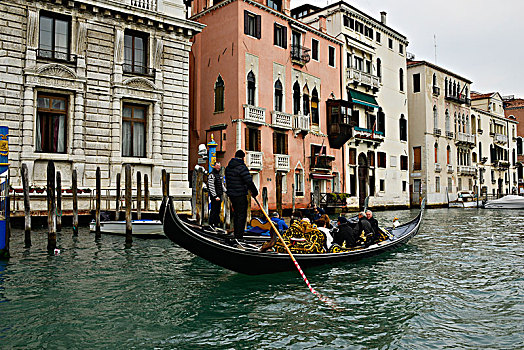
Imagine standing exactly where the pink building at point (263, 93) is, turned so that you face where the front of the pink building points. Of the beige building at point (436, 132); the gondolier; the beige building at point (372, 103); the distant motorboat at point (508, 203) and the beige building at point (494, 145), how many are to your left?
4

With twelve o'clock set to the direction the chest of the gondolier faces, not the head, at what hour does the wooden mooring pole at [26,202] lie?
The wooden mooring pole is roughly at 8 o'clock from the gondolier.

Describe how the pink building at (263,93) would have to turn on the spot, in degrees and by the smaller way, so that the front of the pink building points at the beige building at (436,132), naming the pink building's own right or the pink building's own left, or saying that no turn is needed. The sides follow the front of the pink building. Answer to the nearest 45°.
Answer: approximately 90° to the pink building's own left

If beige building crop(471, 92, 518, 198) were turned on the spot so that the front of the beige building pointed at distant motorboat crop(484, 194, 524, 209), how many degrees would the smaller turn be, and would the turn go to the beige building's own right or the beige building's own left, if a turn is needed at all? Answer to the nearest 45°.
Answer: approximately 45° to the beige building's own right
